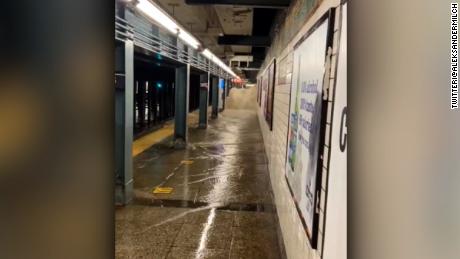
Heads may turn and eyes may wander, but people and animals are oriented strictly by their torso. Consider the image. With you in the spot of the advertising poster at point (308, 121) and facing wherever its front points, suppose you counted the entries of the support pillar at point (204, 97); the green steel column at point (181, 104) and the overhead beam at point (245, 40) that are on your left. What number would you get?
0

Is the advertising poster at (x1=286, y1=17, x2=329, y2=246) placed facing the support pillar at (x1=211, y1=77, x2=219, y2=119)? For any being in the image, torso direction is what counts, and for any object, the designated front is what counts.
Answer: no

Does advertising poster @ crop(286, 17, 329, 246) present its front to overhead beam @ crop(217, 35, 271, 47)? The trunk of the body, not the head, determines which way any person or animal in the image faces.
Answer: no

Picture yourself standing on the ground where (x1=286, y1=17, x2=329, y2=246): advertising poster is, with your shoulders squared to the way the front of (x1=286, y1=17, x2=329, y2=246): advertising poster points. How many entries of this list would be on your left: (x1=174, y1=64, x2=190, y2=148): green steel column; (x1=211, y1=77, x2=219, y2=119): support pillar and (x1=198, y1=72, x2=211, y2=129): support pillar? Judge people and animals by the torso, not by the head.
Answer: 0

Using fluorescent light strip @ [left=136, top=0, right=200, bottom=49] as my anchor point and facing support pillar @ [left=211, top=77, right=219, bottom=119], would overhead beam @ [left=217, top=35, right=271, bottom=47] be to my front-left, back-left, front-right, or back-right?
front-right

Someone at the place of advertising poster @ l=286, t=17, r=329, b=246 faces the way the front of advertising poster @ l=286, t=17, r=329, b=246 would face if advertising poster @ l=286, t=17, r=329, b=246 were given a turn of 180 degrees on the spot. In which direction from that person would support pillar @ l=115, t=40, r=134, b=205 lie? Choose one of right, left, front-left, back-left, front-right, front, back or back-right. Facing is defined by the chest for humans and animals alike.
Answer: back-left

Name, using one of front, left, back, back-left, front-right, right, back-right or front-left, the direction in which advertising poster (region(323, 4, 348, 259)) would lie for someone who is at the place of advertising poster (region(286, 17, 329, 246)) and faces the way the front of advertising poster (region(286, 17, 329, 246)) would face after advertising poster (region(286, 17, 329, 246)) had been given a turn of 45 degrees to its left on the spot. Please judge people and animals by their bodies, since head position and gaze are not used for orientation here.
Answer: front-left

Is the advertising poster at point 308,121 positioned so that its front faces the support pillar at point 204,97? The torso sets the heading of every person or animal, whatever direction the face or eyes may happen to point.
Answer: no

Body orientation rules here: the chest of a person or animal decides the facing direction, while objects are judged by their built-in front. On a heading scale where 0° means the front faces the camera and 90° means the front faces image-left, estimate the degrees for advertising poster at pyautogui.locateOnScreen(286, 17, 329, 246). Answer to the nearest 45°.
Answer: approximately 90°

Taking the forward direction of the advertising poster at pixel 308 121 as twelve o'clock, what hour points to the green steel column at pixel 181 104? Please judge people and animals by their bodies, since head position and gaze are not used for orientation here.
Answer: The green steel column is roughly at 2 o'clock from the advertising poster.
